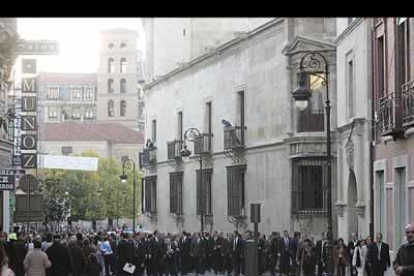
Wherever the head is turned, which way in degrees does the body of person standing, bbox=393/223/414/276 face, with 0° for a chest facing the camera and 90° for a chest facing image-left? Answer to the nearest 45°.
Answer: approximately 45°

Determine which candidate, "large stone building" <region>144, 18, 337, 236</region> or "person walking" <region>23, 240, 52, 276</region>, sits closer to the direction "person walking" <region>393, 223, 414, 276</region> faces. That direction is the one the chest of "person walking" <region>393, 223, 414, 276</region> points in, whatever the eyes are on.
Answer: the person walking

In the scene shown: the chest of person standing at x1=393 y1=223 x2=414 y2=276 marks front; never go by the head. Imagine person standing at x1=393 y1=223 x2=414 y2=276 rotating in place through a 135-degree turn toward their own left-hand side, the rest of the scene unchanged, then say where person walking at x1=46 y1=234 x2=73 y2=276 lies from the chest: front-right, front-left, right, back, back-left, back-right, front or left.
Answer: back-left

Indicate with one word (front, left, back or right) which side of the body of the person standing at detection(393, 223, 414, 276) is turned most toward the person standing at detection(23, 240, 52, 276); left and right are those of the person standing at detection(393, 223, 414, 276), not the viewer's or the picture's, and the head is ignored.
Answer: right

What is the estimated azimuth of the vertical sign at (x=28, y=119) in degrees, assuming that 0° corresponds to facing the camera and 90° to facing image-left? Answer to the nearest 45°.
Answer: approximately 0°
